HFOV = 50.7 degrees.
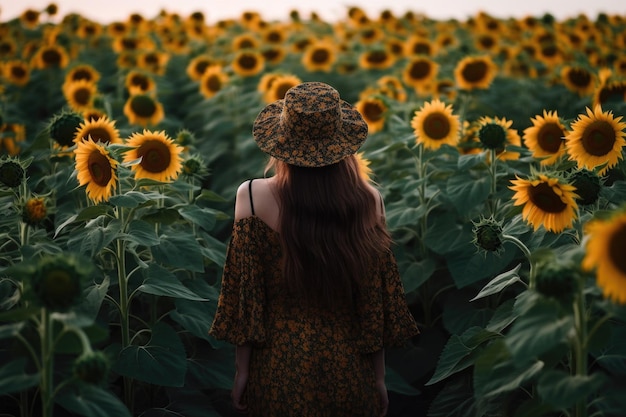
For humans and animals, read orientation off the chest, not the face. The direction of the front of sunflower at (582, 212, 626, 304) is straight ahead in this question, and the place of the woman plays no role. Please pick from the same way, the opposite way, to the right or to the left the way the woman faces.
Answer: the opposite way

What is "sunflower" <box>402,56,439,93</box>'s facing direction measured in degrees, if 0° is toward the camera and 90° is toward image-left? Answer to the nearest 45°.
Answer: approximately 0°

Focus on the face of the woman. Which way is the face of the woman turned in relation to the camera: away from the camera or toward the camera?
away from the camera

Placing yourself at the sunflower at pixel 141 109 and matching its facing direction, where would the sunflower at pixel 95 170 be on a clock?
the sunflower at pixel 95 170 is roughly at 12 o'clock from the sunflower at pixel 141 109.

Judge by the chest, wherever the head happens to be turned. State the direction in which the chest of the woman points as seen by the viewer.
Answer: away from the camera

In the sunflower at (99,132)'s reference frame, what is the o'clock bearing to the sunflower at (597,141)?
the sunflower at (597,141) is roughly at 10 o'clock from the sunflower at (99,132).

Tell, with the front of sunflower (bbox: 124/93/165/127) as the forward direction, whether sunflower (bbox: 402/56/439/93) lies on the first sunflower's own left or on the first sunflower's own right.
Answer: on the first sunflower's own left

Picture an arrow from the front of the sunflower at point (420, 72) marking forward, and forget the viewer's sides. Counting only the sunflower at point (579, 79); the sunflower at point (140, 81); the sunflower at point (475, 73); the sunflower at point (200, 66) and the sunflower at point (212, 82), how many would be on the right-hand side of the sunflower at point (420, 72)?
3

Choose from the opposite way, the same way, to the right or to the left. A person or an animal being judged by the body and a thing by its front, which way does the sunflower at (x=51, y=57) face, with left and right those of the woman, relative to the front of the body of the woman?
the opposite way

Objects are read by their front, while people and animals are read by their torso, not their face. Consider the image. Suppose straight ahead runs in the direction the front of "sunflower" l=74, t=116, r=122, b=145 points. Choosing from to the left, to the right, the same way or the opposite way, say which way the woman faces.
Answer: the opposite way

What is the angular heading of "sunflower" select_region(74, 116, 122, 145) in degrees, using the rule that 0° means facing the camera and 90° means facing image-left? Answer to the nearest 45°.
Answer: approximately 0°

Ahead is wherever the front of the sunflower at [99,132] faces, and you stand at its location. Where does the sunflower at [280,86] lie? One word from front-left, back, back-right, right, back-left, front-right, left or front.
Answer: back-left
